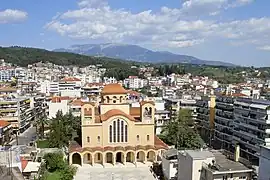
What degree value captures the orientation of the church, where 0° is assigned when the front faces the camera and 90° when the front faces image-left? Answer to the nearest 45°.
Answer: approximately 0°

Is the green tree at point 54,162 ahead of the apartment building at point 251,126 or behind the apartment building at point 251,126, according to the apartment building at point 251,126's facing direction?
ahead

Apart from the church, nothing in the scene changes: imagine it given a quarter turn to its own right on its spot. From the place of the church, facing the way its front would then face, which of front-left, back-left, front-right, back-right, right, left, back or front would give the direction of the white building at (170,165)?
back-left

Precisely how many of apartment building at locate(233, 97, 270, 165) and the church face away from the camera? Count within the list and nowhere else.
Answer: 0

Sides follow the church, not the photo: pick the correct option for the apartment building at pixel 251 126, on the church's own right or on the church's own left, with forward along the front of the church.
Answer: on the church's own left

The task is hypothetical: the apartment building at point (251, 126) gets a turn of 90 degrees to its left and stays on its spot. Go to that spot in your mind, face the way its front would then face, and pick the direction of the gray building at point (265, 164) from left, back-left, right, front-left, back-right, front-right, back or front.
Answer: front-right

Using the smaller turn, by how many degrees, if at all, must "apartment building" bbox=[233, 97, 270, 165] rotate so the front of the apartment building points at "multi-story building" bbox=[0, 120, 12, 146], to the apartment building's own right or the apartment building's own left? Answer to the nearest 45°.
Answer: approximately 45° to the apartment building's own right

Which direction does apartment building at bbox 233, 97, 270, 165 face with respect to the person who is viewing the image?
facing the viewer and to the left of the viewer

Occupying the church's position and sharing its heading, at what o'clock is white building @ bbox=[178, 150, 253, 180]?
The white building is roughly at 11 o'clock from the church.

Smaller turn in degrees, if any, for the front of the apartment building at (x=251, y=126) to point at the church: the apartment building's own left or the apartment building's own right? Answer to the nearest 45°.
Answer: approximately 45° to the apartment building's own right

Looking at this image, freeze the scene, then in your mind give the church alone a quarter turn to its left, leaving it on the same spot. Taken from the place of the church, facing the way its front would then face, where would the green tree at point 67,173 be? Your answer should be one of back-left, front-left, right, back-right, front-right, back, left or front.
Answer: back-right

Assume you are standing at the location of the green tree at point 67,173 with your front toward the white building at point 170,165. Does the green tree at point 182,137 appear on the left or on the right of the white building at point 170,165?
left
